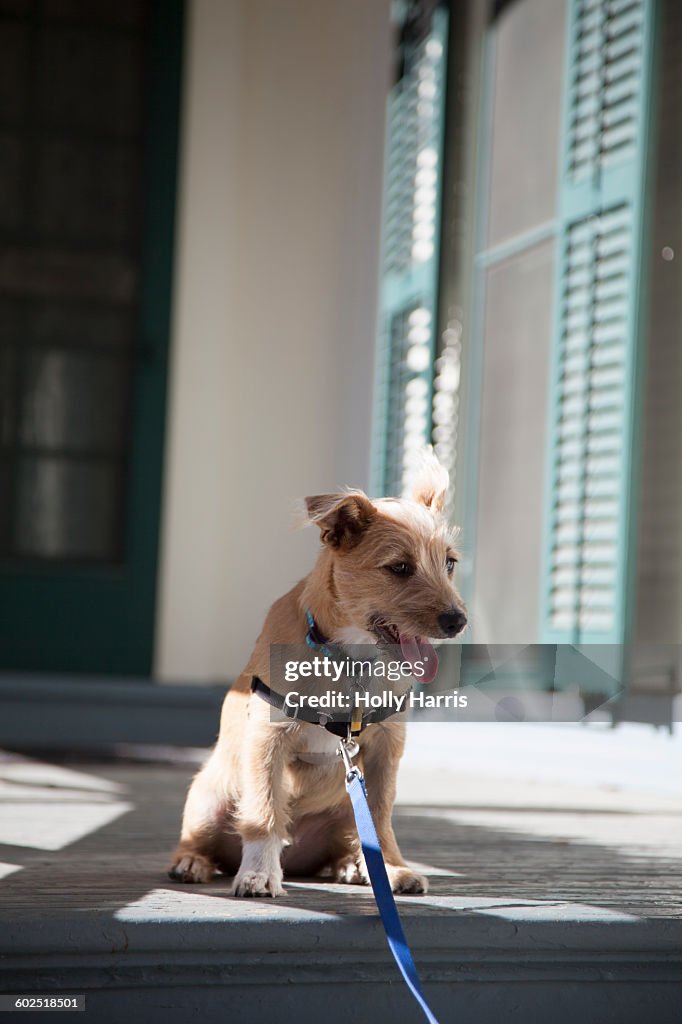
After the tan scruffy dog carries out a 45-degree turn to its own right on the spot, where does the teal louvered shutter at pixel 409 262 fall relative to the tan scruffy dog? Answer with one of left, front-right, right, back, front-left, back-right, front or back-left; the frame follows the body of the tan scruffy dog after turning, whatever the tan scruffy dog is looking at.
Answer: back

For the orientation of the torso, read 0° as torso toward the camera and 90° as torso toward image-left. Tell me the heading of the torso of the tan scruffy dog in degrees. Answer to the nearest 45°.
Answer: approximately 315°

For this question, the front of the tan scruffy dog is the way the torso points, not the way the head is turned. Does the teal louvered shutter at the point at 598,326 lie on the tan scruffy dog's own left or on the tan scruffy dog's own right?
on the tan scruffy dog's own left
